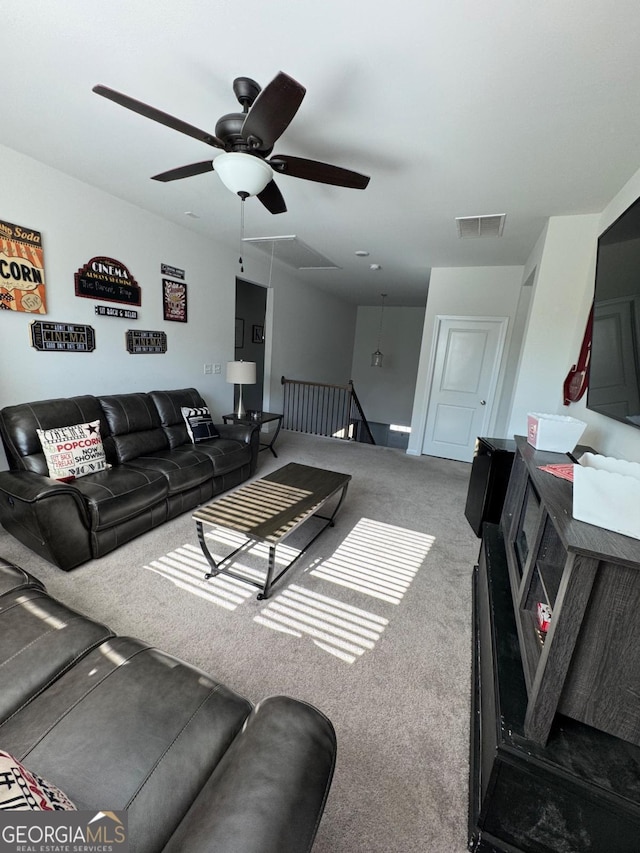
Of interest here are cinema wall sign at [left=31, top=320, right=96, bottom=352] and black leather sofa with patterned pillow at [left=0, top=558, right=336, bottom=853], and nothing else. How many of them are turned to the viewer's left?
0

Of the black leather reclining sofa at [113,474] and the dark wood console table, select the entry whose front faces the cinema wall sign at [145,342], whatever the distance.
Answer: the dark wood console table

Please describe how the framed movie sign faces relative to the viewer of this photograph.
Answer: facing the viewer and to the right of the viewer

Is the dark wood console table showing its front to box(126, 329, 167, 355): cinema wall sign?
yes

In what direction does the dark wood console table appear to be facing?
to the viewer's left

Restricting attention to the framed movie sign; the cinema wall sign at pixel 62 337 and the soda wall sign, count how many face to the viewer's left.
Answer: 0

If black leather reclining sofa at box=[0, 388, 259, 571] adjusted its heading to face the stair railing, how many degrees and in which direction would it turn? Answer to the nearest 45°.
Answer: approximately 90° to its left

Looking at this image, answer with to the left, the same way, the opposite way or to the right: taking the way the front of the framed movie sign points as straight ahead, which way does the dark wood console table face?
the opposite way

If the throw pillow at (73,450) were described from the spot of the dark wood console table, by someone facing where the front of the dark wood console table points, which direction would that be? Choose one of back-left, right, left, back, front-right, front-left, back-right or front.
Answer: front

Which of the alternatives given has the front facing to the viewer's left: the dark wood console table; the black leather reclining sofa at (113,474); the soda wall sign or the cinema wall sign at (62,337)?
the dark wood console table

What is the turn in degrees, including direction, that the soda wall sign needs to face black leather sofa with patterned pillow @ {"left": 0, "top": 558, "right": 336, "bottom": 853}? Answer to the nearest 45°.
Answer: approximately 45° to its right

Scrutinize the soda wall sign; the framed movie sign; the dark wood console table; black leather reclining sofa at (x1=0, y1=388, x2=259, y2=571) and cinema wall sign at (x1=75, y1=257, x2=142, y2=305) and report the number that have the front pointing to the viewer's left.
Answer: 1

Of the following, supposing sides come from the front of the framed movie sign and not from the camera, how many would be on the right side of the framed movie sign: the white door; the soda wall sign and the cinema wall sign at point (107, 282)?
2

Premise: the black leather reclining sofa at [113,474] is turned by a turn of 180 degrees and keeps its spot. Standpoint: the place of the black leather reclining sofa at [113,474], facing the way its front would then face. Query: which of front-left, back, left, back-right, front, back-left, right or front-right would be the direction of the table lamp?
right

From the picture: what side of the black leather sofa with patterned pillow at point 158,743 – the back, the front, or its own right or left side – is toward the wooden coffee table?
front

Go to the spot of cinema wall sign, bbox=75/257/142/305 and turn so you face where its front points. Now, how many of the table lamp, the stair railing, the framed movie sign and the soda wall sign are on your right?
1
